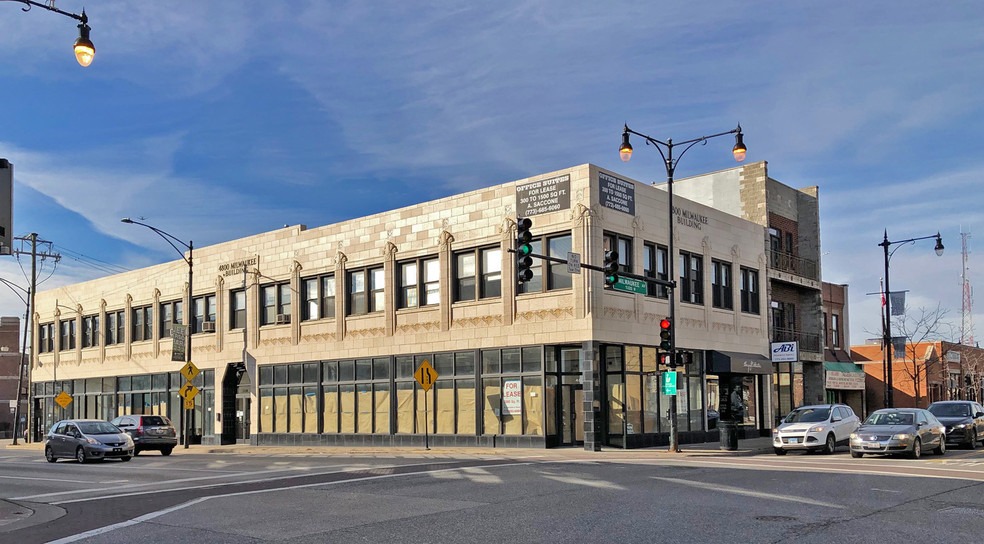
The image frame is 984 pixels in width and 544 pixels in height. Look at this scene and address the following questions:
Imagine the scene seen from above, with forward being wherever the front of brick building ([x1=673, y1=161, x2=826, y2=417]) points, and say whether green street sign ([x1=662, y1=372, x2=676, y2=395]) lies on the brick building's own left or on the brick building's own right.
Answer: on the brick building's own right

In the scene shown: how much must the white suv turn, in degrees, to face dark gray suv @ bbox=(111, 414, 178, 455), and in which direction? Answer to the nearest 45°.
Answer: approximately 45° to its right

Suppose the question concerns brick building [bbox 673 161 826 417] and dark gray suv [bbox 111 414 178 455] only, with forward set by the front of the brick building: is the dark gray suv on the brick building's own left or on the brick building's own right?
on the brick building's own right

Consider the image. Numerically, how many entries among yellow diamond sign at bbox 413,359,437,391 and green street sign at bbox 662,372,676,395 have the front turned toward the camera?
2

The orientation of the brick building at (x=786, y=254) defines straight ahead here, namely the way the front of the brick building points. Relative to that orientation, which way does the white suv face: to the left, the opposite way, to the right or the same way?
to the right

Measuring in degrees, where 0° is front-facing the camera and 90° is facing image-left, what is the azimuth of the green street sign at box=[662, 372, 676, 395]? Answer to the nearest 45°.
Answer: approximately 0°

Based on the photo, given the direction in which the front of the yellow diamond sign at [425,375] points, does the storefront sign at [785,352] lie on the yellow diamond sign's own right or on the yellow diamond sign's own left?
on the yellow diamond sign's own left

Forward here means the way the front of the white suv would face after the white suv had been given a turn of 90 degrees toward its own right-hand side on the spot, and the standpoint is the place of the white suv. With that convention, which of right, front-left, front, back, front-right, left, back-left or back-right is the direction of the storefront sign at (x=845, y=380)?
front-right

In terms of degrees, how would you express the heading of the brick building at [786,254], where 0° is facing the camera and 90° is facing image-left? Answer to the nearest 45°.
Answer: approximately 315°

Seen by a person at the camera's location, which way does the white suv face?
facing the viewer and to the left of the viewer

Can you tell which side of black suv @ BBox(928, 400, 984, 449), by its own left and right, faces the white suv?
front

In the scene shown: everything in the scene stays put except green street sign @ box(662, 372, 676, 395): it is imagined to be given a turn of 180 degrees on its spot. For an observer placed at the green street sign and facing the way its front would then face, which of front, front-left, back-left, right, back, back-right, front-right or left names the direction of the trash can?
front-right

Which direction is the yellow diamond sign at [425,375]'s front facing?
toward the camera

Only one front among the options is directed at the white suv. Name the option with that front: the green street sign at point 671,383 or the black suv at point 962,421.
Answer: the black suv
